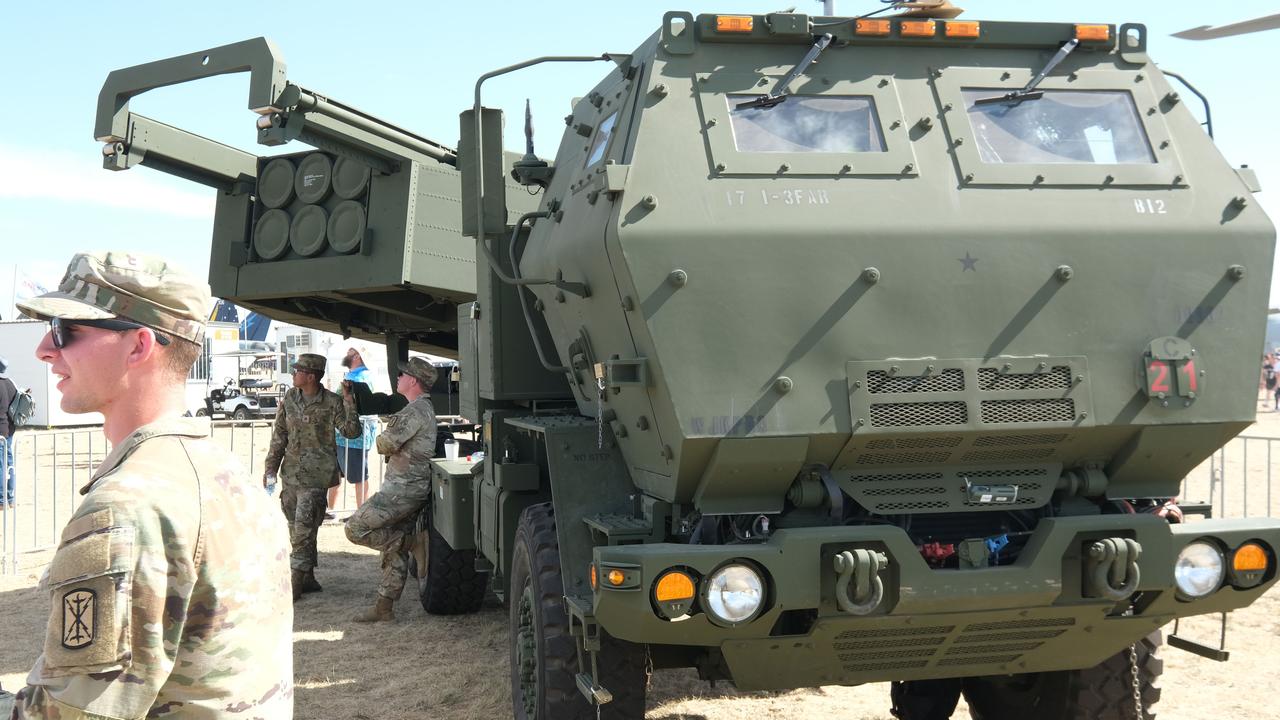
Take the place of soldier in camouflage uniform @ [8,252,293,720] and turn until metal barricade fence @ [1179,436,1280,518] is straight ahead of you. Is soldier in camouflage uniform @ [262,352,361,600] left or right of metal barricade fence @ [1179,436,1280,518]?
left

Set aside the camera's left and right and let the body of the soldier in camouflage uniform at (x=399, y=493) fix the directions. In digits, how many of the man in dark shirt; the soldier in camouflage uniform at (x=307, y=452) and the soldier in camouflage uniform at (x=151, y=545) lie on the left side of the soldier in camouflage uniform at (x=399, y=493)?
1

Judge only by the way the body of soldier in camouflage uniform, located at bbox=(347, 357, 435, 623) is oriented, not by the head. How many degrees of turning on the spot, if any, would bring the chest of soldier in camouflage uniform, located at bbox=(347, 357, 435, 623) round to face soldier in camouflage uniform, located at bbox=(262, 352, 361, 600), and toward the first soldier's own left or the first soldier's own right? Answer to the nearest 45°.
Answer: approximately 45° to the first soldier's own right

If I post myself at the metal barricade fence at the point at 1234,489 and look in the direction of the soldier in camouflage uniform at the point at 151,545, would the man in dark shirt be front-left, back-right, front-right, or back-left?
front-right

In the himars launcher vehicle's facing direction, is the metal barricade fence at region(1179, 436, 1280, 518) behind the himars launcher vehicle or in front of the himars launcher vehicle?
behind

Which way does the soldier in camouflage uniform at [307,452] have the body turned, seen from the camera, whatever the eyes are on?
toward the camera

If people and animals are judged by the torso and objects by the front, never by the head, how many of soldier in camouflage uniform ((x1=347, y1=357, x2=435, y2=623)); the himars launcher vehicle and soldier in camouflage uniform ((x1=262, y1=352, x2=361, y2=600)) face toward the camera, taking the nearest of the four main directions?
2

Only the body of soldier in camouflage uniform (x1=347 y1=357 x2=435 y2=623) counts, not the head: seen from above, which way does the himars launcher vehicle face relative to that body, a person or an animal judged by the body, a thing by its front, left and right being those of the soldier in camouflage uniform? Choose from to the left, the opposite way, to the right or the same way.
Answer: to the left

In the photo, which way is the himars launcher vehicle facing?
toward the camera

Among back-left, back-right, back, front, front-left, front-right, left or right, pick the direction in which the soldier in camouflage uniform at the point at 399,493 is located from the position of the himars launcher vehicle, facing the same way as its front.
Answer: back-right

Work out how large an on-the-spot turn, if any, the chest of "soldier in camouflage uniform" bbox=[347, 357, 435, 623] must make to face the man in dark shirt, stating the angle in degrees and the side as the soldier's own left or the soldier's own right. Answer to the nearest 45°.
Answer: approximately 45° to the soldier's own right

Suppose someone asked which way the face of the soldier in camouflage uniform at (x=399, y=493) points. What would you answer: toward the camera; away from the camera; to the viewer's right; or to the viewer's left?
to the viewer's left

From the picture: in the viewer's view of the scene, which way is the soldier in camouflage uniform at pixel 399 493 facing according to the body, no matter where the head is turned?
to the viewer's left

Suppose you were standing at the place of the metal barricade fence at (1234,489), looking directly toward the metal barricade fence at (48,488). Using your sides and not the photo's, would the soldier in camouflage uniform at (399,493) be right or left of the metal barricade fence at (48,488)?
left

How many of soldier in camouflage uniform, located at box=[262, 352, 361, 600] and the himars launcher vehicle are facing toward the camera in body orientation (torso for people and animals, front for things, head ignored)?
2

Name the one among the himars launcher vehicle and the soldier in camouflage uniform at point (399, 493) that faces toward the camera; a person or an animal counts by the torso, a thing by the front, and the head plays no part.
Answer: the himars launcher vehicle
